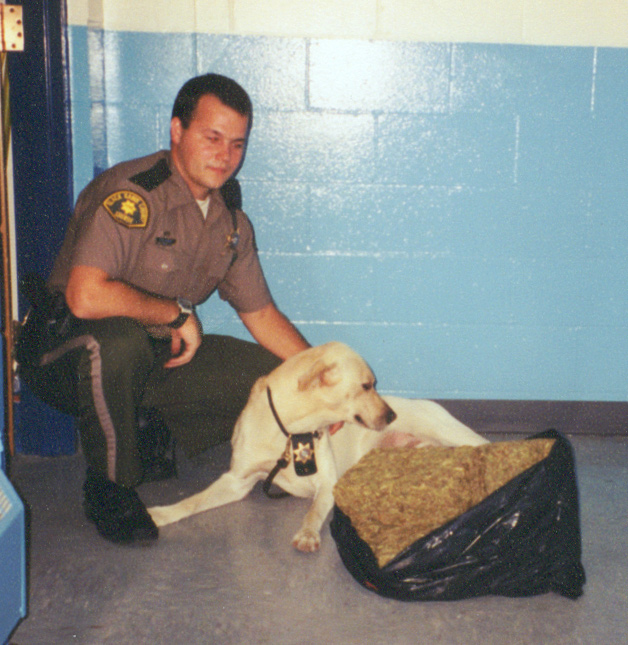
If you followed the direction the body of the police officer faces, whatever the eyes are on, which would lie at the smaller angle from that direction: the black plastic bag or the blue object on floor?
the black plastic bag

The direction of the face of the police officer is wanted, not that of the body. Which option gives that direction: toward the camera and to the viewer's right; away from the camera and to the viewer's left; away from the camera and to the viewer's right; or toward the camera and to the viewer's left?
toward the camera and to the viewer's right

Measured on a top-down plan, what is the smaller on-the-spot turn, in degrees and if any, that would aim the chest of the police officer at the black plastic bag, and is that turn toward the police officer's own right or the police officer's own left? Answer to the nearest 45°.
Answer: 0° — they already face it

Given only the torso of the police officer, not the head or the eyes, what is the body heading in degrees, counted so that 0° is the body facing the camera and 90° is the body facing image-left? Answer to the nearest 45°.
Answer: approximately 315°

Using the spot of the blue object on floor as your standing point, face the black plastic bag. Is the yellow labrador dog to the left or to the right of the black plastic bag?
left

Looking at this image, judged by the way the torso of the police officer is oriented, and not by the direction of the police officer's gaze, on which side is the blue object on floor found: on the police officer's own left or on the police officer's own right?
on the police officer's own right
